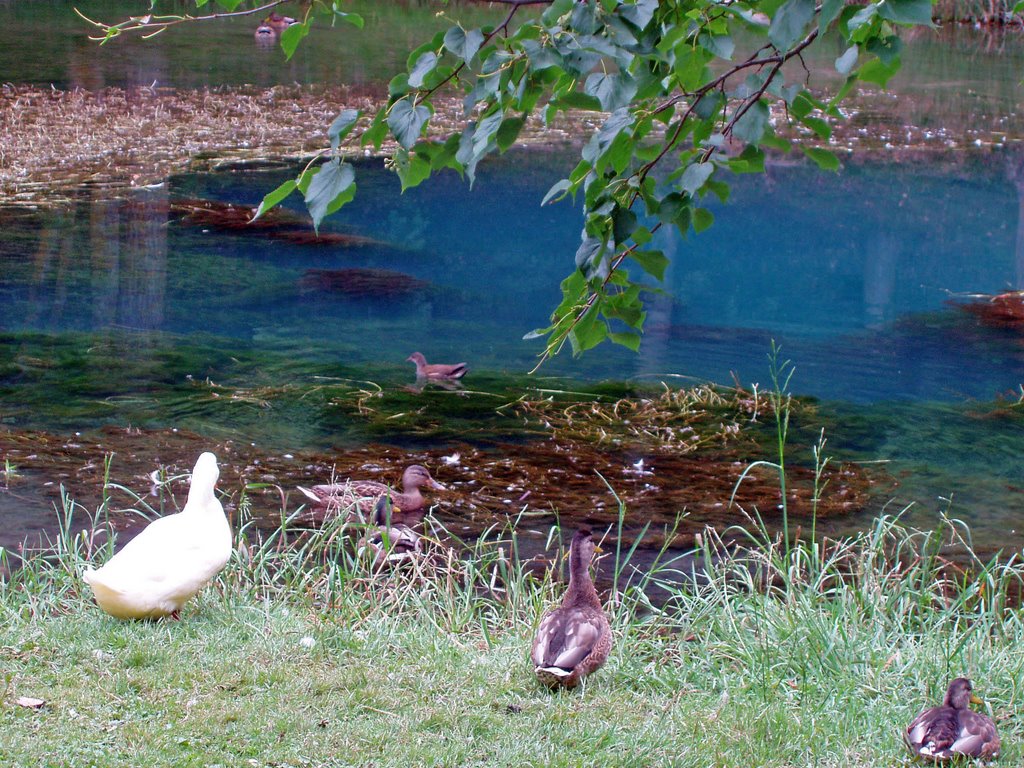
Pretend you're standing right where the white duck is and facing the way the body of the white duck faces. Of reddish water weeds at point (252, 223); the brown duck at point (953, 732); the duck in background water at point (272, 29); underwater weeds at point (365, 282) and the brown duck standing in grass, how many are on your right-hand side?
2

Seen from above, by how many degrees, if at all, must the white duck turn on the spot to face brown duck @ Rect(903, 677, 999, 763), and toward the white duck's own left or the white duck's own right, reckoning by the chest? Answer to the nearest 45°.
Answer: approximately 90° to the white duck's own right

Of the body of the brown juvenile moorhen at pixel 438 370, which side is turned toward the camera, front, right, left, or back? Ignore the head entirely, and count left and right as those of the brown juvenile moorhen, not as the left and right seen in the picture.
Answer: left

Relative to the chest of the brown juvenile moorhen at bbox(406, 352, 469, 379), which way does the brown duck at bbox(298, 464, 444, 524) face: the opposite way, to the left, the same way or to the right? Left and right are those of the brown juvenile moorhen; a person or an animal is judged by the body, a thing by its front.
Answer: the opposite way

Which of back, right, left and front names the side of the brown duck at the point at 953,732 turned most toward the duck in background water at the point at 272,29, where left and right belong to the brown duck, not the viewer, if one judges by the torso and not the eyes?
left

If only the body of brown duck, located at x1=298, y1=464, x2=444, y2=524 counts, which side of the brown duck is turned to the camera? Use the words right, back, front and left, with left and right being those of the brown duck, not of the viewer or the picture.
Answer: right

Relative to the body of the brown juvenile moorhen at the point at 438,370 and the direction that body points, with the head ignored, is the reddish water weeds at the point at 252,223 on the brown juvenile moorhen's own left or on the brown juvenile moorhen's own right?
on the brown juvenile moorhen's own right

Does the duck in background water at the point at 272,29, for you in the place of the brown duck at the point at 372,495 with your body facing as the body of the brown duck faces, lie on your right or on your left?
on your left

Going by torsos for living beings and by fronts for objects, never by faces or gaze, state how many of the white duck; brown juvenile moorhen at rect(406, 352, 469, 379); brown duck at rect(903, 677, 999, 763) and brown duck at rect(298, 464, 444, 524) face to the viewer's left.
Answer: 1

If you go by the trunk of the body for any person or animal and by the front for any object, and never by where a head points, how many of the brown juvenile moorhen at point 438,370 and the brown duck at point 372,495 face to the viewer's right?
1

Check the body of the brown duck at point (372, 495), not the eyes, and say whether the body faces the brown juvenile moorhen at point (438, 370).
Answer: no

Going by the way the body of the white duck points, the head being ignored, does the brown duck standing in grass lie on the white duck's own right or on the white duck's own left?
on the white duck's own right

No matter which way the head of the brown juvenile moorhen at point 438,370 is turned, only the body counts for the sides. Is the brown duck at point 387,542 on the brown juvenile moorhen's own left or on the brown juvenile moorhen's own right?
on the brown juvenile moorhen's own left

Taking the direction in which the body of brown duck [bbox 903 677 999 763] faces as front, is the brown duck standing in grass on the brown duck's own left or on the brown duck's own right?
on the brown duck's own left

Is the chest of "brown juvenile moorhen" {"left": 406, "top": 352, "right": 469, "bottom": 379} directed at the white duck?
no
